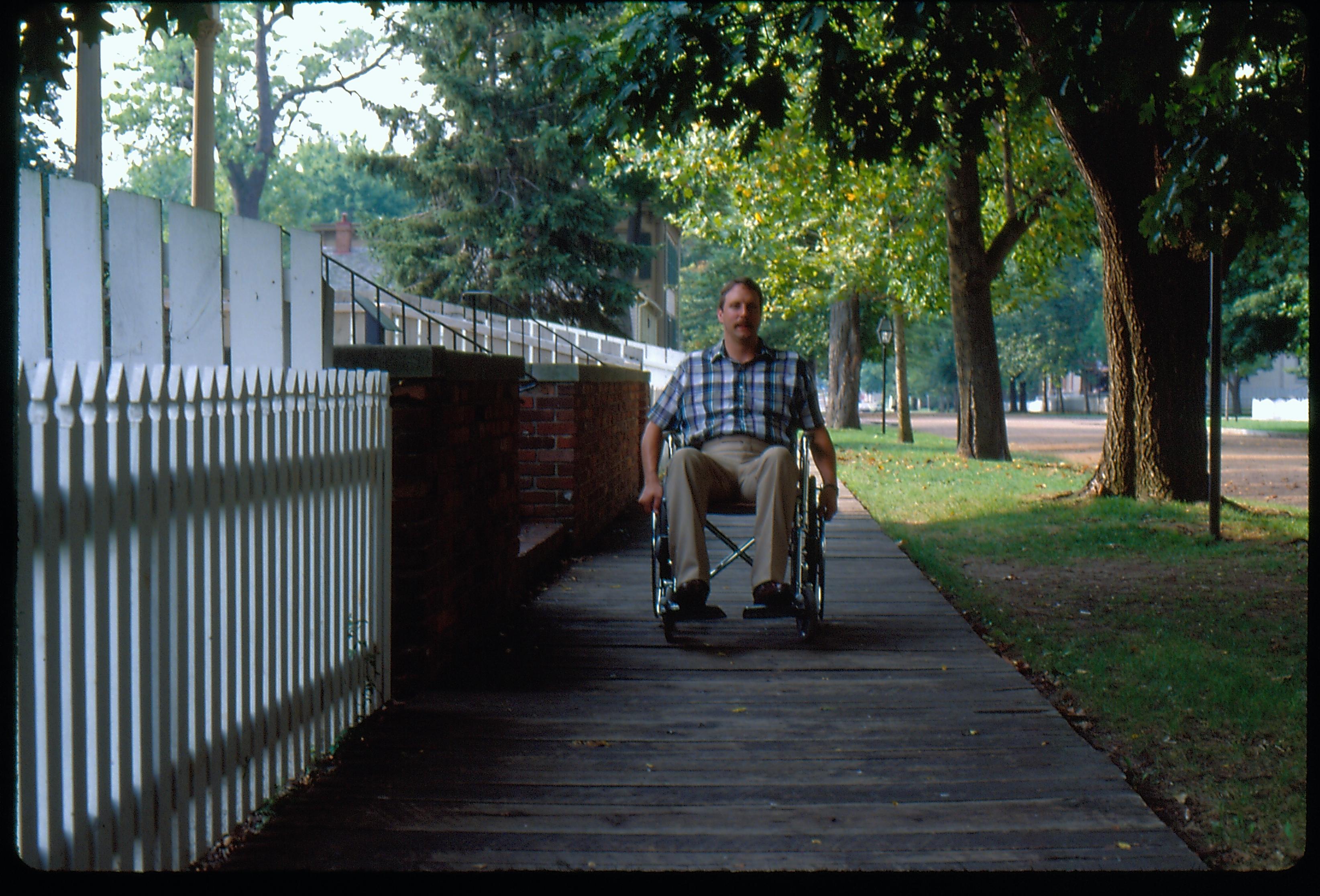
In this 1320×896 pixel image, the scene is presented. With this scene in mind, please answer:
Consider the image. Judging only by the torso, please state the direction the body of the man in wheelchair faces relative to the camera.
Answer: toward the camera

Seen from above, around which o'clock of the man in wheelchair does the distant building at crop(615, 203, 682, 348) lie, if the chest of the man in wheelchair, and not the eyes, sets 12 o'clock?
The distant building is roughly at 6 o'clock from the man in wheelchair.

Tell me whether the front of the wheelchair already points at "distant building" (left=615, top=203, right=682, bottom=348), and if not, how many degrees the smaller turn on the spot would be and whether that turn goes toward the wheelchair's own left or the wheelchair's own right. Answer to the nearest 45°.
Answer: approximately 180°

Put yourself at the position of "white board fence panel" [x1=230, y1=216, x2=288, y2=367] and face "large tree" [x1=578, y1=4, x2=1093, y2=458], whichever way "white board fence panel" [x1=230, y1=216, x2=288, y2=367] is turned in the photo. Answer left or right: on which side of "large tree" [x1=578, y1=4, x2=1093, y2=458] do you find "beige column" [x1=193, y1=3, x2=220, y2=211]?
left

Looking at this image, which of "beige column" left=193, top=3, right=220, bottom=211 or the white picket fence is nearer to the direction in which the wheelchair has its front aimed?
the white picket fence

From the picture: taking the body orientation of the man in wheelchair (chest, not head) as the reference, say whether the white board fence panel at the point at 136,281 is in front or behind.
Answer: in front

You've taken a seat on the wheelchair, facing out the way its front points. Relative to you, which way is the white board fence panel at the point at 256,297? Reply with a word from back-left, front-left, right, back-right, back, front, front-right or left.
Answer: front-right

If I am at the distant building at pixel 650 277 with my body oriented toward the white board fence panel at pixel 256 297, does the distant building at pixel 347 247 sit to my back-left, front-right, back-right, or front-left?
front-right

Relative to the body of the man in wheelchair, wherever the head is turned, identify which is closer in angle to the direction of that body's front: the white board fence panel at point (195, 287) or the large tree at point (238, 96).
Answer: the white board fence panel

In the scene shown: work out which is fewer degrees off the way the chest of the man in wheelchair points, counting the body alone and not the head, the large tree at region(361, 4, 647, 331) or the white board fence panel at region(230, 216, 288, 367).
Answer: the white board fence panel

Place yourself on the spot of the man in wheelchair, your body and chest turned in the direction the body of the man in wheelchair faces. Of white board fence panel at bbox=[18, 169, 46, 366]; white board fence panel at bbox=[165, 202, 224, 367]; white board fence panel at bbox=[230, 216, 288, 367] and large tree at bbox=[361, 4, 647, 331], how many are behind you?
1

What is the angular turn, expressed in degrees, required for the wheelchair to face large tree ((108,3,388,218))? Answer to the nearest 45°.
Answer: approximately 135° to its right

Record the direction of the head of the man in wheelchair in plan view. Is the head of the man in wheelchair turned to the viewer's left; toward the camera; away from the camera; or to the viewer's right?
toward the camera
